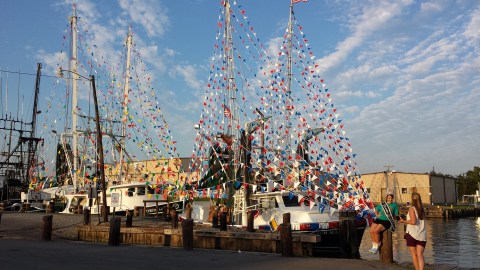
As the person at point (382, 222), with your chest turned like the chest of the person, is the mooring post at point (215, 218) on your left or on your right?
on your right

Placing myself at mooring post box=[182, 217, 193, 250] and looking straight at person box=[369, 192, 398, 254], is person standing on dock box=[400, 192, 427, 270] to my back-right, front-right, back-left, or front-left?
front-right

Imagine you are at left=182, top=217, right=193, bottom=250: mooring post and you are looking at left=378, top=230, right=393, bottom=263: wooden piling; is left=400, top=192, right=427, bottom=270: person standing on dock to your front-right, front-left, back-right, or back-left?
front-right

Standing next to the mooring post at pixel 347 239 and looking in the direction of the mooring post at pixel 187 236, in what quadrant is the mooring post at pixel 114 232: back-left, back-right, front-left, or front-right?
front-right

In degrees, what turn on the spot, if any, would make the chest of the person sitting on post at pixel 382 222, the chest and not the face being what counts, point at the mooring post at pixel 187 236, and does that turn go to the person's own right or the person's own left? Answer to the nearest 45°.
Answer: approximately 45° to the person's own right

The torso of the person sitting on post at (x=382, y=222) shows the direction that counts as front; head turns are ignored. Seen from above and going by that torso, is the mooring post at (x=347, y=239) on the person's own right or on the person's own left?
on the person's own right

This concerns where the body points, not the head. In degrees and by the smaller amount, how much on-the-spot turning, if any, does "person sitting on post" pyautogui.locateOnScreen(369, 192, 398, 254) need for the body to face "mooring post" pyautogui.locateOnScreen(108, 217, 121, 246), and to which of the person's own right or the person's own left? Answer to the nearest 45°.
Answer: approximately 45° to the person's own right

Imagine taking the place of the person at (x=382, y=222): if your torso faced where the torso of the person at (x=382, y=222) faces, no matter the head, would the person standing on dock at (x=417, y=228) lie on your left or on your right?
on your left

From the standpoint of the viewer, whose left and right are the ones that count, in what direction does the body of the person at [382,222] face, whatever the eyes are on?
facing the viewer and to the left of the viewer
